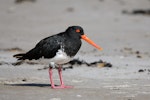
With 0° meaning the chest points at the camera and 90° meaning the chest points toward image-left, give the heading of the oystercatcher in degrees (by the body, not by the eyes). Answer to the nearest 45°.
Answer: approximately 270°
